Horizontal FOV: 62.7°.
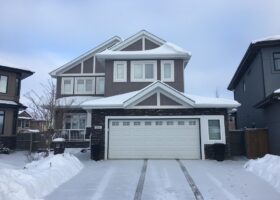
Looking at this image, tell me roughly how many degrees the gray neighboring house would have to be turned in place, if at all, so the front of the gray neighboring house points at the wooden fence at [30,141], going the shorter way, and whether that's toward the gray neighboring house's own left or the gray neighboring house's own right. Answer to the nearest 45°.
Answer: approximately 135° to the gray neighboring house's own right

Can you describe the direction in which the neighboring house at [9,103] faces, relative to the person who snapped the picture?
facing the viewer and to the left of the viewer

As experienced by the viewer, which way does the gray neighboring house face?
facing the viewer and to the right of the viewer

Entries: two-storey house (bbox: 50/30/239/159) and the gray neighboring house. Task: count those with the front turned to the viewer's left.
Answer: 0

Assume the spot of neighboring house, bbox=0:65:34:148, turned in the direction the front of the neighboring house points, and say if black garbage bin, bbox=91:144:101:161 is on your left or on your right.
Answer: on your left

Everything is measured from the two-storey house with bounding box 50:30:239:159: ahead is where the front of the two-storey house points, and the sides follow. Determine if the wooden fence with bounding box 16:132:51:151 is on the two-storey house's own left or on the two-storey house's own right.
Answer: on the two-storey house's own right

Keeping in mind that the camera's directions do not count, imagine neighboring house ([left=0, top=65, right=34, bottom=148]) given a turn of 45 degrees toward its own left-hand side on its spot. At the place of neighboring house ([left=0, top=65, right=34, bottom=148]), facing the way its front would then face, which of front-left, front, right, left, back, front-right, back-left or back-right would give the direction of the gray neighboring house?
front-left

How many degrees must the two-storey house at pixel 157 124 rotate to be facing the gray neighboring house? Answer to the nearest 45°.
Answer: approximately 90° to its left

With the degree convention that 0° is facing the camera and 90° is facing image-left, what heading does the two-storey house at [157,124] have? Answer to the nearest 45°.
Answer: approximately 0°

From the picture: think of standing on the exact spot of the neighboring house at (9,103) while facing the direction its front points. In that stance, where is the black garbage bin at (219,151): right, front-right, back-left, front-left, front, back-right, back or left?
left

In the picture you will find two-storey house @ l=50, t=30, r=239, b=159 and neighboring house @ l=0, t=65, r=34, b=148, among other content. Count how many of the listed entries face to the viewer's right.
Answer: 0
